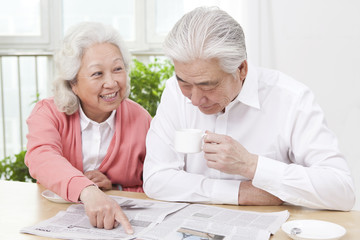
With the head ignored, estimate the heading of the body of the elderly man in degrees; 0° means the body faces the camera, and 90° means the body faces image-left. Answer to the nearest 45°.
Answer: approximately 45°

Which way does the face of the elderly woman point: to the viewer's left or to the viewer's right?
to the viewer's right

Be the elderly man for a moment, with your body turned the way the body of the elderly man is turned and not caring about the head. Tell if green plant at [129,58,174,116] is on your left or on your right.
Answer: on your right

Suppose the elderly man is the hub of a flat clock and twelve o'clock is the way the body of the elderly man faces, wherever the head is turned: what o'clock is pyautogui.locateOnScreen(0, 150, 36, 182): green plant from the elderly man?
The green plant is roughly at 3 o'clock from the elderly man.

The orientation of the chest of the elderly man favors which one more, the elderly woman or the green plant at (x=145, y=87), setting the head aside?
the elderly woman

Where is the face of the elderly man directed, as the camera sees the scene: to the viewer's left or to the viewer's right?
to the viewer's left
